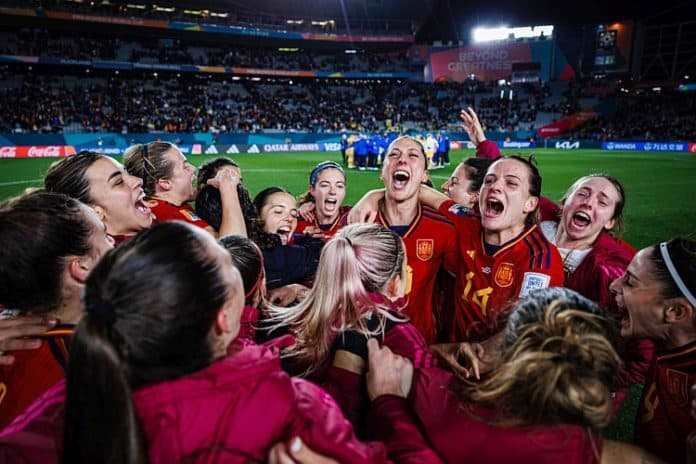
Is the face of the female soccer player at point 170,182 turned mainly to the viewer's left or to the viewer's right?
to the viewer's right

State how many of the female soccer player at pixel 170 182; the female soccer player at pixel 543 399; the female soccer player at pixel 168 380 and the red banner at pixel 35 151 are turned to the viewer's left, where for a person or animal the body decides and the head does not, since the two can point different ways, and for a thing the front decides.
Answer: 0

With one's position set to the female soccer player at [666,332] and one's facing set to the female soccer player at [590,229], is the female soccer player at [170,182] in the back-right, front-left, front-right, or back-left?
front-left

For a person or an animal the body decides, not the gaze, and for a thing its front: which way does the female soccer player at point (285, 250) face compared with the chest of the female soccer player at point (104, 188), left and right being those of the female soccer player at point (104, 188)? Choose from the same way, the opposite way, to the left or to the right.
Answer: to the right

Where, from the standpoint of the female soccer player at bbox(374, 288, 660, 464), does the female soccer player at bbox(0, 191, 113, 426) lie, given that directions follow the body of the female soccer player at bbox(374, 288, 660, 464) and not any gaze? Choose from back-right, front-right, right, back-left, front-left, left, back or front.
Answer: left

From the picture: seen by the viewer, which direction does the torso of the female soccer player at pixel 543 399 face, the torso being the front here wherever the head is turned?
away from the camera

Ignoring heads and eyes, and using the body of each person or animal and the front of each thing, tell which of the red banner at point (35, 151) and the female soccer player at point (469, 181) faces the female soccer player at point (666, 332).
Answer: the red banner

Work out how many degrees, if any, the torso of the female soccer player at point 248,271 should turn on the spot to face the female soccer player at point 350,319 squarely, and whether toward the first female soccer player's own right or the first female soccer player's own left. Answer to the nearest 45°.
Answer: approximately 45° to the first female soccer player's own right

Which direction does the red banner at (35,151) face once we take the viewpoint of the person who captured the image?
facing the viewer

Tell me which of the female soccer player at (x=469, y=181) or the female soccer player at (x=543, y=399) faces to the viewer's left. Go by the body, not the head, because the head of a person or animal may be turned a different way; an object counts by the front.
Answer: the female soccer player at (x=469, y=181)

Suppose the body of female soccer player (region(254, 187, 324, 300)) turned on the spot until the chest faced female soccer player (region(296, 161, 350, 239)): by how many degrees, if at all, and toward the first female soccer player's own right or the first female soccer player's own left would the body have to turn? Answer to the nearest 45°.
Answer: approximately 135° to the first female soccer player's own left

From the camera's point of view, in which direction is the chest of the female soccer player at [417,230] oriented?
toward the camera

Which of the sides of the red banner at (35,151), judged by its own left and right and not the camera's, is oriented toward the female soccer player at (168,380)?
front

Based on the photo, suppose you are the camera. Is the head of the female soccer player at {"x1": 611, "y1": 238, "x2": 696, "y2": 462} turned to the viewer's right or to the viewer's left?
to the viewer's left

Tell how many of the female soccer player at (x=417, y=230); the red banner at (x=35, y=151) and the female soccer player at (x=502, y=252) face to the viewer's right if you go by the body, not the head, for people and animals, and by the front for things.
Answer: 0

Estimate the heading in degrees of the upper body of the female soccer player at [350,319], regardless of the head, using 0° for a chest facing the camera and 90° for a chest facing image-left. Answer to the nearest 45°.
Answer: approximately 225°

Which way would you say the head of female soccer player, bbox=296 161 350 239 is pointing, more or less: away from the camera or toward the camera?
toward the camera

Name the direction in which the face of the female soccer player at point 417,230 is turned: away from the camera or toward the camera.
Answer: toward the camera

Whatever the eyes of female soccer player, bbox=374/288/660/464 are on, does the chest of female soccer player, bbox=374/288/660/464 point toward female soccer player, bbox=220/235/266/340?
no

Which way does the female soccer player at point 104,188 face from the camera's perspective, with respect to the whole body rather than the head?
to the viewer's right
